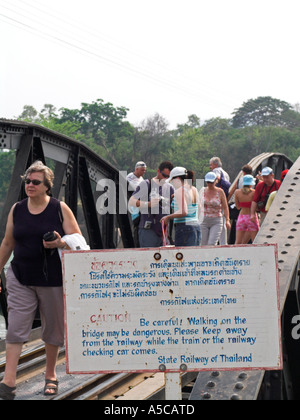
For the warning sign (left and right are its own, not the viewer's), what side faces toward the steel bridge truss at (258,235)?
back

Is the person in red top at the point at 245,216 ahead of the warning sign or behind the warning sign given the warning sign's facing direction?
behind

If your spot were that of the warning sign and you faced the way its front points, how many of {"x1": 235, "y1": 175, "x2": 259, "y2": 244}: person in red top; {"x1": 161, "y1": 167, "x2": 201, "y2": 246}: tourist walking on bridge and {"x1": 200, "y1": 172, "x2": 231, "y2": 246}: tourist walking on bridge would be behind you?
3
